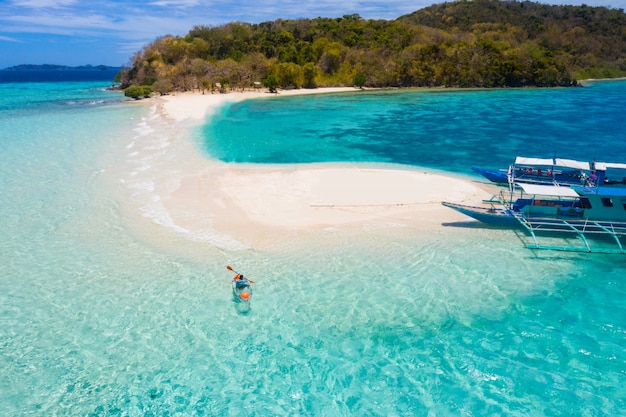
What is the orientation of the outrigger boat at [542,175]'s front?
to the viewer's left

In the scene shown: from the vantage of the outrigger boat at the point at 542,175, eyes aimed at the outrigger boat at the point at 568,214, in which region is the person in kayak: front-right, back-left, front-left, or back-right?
front-right

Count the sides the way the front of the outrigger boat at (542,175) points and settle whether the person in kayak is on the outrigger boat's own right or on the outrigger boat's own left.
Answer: on the outrigger boat's own left

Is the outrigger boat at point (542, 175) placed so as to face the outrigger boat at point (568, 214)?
no

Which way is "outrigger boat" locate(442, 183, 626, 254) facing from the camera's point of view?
to the viewer's left

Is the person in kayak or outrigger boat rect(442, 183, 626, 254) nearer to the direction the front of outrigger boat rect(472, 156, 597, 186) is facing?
the person in kayak

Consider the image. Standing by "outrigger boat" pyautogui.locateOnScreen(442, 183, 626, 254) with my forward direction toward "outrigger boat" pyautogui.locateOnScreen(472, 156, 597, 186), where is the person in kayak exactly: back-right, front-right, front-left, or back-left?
back-left

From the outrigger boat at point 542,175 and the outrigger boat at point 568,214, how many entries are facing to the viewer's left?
2

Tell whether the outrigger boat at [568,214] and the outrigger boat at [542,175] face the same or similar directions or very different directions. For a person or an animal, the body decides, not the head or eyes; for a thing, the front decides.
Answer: same or similar directions

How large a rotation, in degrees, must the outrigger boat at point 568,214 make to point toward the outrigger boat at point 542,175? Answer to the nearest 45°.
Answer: approximately 90° to its right

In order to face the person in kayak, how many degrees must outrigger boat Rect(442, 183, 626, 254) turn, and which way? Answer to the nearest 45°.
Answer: approximately 45° to its left
